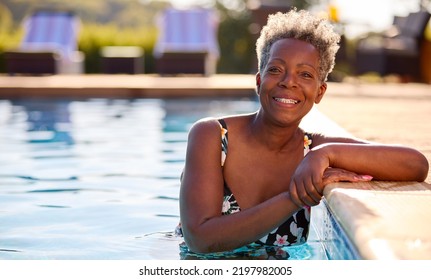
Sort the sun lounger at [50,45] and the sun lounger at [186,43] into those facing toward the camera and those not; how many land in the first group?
2

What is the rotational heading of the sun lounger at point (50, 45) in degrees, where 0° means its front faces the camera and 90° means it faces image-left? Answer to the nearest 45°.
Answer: approximately 0°

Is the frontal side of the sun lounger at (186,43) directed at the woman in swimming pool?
yes

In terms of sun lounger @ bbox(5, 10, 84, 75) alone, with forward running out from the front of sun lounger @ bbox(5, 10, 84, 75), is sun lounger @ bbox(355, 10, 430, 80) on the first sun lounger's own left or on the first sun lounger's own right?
on the first sun lounger's own left

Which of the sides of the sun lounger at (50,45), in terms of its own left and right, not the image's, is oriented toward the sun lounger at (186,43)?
left

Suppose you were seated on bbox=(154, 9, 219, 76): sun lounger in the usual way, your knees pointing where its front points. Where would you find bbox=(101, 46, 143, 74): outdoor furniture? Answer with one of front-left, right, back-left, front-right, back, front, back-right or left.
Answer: right

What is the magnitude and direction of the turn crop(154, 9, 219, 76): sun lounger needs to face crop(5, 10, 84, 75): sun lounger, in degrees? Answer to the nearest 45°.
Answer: approximately 90° to its right

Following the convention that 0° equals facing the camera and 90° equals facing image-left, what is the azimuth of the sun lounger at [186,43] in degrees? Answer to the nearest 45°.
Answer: approximately 0°

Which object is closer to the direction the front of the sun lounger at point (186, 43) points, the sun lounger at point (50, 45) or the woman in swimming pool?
the woman in swimming pool

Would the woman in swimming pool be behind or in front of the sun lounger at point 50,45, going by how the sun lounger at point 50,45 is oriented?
in front
